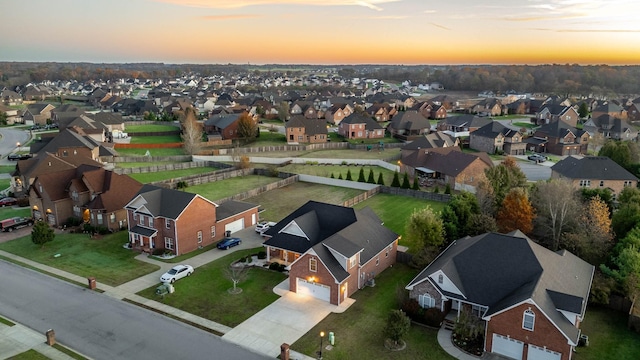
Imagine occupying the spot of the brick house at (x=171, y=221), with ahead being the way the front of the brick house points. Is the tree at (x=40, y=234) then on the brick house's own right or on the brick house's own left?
on the brick house's own right

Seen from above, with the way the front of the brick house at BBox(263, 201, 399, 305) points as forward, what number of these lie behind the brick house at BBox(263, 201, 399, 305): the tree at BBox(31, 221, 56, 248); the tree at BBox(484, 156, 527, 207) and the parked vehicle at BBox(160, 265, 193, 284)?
1

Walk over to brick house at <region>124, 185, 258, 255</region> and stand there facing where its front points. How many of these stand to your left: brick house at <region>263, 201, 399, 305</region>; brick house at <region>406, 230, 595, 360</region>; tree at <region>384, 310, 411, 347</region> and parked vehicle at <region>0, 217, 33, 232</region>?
3

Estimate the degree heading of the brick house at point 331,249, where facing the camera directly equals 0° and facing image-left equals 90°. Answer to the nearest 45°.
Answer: approximately 45°

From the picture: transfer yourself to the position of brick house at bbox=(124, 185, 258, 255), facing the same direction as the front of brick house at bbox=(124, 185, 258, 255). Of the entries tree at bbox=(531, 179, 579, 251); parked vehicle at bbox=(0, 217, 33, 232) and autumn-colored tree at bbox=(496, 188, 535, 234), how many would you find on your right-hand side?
1

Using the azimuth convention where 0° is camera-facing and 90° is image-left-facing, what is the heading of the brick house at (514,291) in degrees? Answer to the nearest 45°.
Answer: approximately 45°

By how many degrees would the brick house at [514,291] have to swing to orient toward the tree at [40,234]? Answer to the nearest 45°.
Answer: approximately 45° to its right

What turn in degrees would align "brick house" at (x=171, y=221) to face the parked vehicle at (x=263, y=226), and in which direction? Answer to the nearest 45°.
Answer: approximately 135° to its left

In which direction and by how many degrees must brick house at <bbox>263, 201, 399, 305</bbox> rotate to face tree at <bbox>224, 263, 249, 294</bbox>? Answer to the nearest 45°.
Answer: approximately 45° to its right
